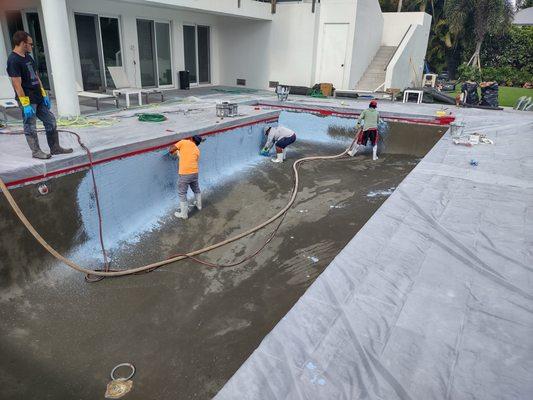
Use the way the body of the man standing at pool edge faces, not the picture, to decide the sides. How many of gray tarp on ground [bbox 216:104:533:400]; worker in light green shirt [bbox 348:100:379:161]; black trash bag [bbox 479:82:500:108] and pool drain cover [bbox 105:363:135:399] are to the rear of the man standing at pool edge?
0

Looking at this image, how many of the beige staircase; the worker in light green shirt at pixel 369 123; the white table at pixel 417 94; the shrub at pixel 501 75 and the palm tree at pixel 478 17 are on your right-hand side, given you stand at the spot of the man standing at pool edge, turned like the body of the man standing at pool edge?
0

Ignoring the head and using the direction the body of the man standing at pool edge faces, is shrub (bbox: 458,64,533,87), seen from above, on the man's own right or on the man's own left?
on the man's own left

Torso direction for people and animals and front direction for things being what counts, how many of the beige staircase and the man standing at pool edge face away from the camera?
0

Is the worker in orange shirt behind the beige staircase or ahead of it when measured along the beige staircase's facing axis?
ahead

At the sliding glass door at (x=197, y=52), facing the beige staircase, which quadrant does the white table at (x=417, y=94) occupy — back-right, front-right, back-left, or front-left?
front-right

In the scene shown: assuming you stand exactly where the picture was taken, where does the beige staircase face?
facing the viewer and to the left of the viewer

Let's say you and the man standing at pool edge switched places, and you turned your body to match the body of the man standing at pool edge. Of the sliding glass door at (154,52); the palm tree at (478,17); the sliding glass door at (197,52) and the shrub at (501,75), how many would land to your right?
0

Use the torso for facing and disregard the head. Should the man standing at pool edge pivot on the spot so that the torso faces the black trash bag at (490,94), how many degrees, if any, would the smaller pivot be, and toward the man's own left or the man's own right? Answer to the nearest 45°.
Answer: approximately 45° to the man's own left

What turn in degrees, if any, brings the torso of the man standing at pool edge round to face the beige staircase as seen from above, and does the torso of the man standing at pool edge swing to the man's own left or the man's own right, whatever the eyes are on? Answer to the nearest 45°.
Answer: approximately 90° to the man's own left

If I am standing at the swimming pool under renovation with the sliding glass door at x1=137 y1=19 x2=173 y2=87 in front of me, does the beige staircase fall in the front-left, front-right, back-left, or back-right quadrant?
front-right

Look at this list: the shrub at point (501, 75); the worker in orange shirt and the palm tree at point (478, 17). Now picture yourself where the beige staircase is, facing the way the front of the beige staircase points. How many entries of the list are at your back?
2

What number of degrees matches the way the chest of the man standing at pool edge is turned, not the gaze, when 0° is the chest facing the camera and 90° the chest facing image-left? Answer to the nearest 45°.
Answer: approximately 315°

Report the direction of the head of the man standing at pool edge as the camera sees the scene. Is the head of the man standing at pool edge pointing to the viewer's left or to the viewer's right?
to the viewer's right

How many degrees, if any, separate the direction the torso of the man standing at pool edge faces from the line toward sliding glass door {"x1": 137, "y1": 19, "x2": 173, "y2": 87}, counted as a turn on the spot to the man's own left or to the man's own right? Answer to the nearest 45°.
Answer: approximately 90° to the man's own left

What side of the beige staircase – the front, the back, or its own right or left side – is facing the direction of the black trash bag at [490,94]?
left
